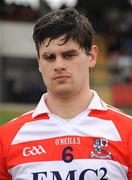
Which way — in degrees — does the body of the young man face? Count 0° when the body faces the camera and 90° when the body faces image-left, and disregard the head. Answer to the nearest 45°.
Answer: approximately 0°

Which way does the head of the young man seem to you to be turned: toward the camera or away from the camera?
toward the camera
